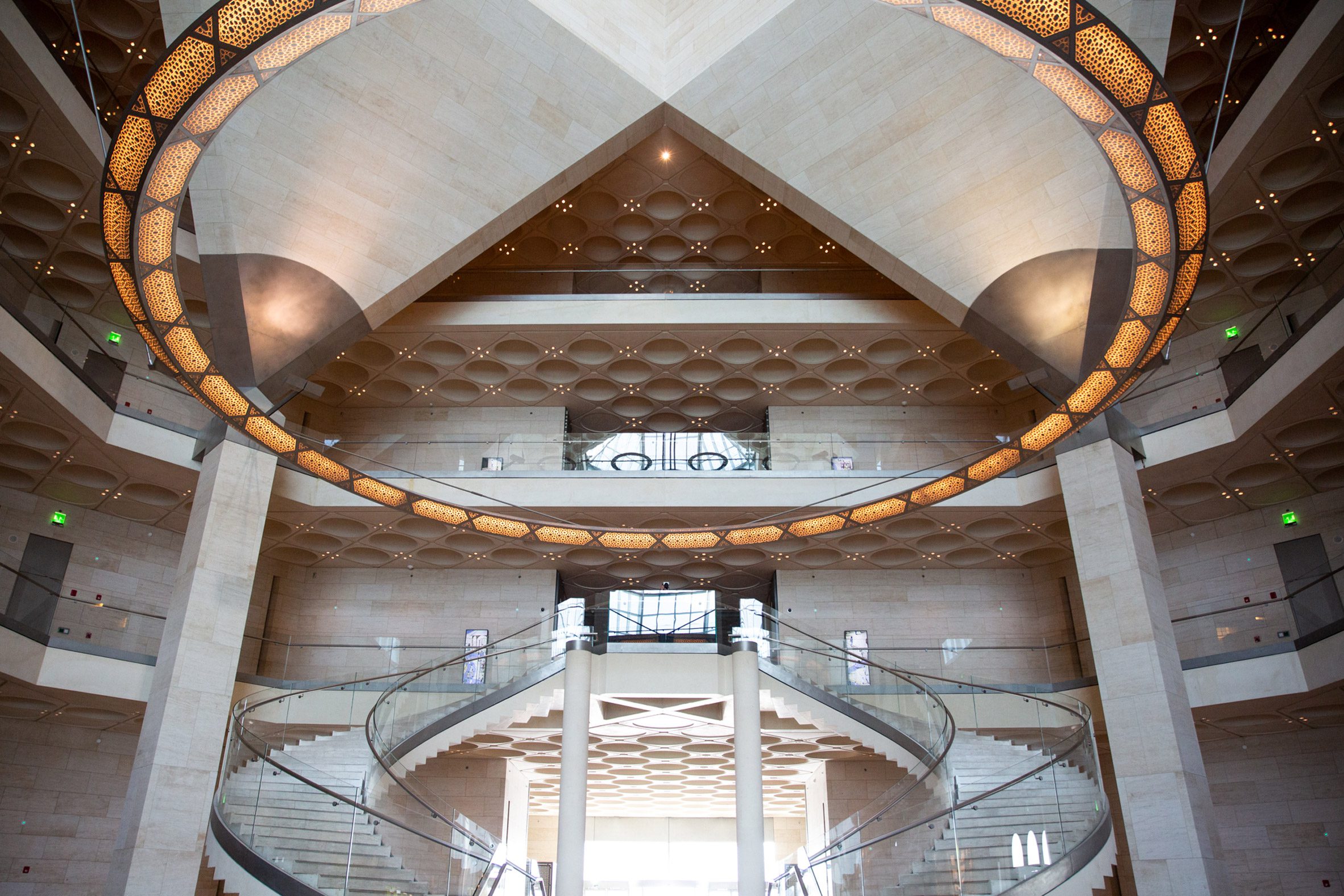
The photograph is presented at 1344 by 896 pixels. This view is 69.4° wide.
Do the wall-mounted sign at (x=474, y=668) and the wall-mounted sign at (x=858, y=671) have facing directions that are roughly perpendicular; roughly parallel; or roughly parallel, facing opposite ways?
roughly parallel

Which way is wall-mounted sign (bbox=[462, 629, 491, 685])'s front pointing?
toward the camera

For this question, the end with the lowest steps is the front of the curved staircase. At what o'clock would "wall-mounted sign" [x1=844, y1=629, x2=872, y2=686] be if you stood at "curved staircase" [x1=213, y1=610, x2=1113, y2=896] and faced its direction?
The wall-mounted sign is roughly at 7 o'clock from the curved staircase.

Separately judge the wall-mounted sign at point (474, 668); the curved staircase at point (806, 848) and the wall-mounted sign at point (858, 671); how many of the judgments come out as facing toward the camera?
3

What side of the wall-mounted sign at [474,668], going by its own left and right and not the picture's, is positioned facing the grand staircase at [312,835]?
front

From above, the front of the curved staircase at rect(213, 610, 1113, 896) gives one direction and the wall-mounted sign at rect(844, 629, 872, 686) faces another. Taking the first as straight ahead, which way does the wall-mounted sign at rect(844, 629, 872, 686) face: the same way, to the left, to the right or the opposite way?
the same way

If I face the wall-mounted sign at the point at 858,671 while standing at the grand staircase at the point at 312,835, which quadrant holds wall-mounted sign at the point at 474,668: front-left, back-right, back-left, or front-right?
front-left

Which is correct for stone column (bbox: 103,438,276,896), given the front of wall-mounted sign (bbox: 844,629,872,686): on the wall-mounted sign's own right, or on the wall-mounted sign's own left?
on the wall-mounted sign's own right

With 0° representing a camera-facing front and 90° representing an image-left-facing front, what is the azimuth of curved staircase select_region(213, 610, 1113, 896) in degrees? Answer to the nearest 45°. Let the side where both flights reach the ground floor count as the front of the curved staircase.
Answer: approximately 0°

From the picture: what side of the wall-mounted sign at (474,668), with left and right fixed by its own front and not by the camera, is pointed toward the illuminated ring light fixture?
front

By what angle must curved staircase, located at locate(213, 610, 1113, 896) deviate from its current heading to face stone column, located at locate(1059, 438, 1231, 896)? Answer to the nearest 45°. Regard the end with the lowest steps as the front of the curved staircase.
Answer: approximately 90° to its left

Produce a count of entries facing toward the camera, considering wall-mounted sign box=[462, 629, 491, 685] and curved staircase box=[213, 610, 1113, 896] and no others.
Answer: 2
